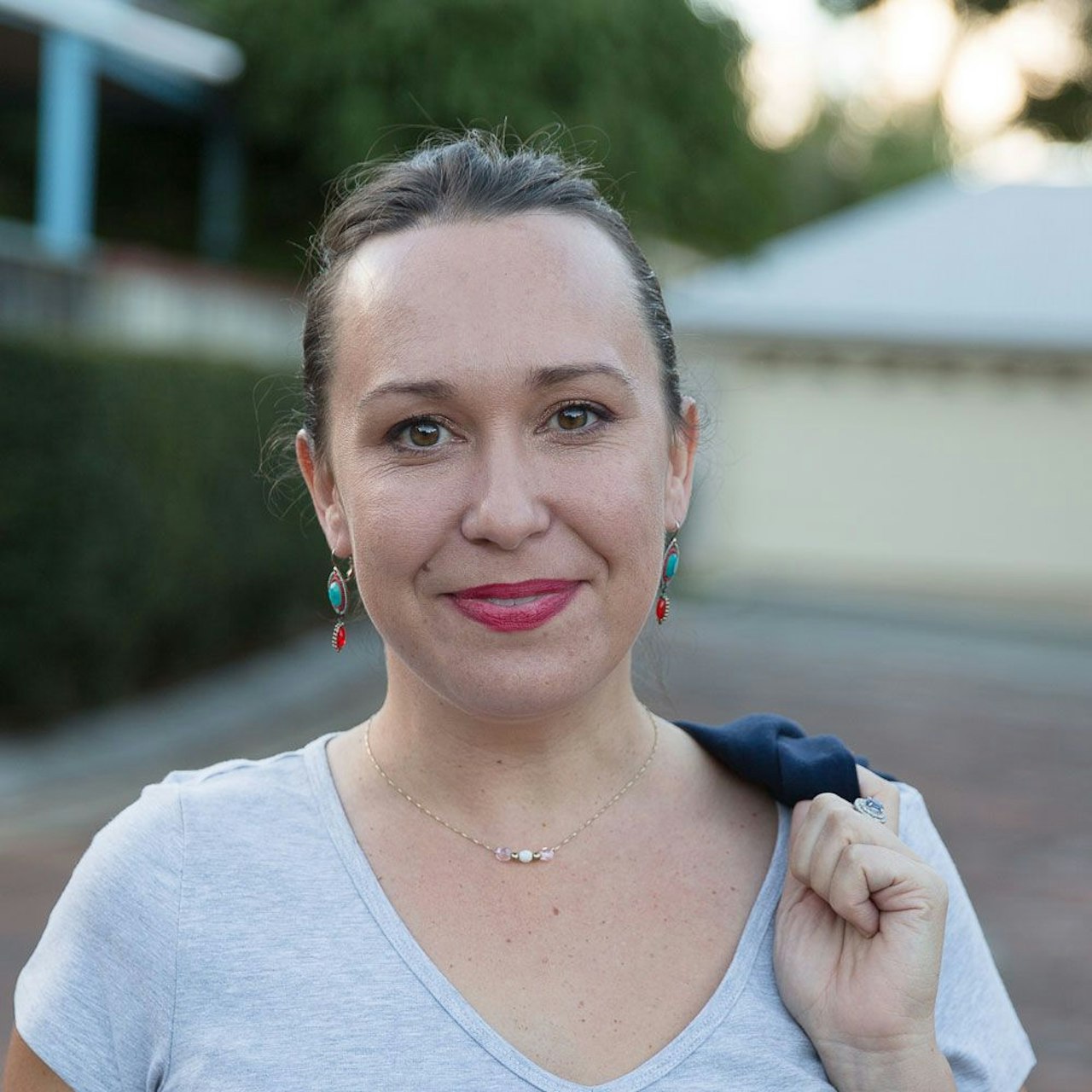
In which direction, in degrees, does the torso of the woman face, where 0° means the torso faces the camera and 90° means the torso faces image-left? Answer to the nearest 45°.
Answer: approximately 0°

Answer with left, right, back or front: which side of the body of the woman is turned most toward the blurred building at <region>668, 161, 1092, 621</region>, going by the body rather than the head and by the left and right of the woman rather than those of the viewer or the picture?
back

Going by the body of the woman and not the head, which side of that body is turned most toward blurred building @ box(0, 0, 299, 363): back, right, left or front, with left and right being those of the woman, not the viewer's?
back

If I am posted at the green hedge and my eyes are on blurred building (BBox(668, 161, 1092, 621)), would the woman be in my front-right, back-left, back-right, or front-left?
back-right

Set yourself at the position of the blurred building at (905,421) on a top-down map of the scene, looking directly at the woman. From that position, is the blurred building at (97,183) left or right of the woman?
right

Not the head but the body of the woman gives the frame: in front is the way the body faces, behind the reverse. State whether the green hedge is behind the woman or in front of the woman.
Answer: behind
